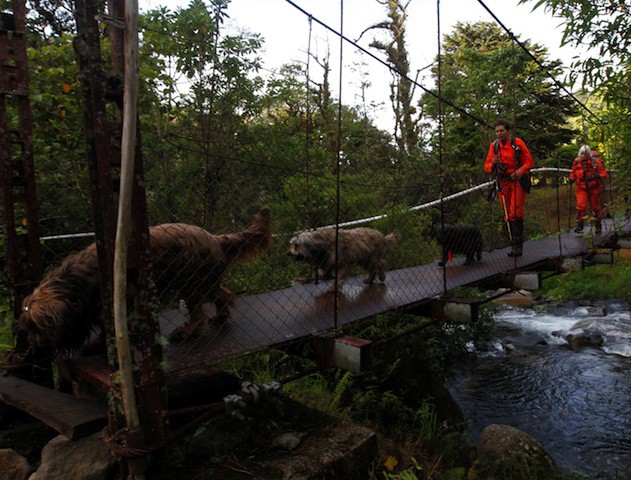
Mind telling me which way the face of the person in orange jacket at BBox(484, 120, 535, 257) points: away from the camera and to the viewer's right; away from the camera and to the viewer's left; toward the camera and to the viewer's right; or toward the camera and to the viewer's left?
toward the camera and to the viewer's left

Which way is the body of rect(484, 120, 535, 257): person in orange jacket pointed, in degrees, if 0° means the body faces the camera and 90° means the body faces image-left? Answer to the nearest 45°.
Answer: approximately 45°

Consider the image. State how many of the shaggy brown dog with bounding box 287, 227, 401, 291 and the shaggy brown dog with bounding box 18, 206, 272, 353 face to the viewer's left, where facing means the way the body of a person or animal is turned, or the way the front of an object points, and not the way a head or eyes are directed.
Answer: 2

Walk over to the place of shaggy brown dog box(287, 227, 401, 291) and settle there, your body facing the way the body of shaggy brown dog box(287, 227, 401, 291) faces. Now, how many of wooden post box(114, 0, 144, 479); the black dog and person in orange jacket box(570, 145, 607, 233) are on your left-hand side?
1

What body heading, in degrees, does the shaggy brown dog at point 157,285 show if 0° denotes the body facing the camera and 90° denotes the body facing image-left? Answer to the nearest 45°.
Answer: approximately 90°

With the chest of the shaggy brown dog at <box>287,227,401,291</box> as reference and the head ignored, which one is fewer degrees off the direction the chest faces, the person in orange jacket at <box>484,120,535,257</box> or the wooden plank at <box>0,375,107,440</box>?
the wooden plank

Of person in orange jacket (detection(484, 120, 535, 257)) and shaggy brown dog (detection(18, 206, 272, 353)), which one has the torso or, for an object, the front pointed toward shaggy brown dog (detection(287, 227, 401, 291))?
the person in orange jacket

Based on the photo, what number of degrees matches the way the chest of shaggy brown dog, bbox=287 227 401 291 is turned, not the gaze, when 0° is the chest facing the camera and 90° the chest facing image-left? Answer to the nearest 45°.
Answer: approximately 90°

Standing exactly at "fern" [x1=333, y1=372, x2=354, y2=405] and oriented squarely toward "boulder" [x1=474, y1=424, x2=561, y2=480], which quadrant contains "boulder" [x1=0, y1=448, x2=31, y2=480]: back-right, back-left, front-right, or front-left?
back-right
